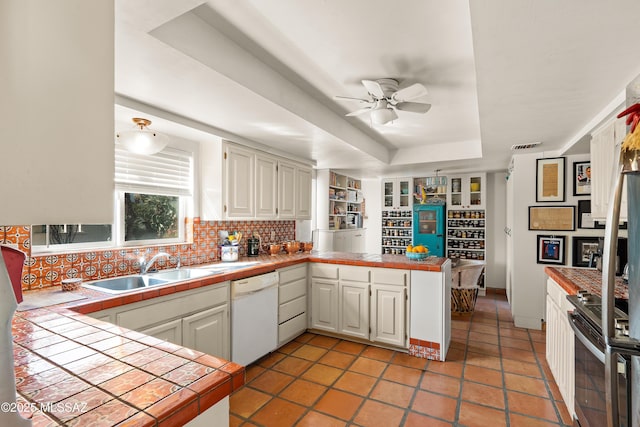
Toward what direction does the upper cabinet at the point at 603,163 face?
to the viewer's left

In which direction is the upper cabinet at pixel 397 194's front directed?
toward the camera

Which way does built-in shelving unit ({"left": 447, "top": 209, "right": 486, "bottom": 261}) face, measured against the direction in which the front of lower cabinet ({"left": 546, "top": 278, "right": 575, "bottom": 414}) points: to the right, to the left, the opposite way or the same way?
to the left

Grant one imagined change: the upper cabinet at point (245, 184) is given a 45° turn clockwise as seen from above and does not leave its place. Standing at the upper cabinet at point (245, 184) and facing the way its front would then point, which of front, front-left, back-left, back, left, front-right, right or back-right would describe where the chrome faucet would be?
front-right

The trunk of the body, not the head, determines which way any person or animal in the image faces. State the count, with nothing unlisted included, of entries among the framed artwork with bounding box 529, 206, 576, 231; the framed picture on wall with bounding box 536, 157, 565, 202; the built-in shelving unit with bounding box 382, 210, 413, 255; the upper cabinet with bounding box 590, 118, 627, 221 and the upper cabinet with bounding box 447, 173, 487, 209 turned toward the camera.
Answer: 4

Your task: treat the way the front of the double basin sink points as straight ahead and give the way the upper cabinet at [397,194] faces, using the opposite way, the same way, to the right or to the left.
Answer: to the right

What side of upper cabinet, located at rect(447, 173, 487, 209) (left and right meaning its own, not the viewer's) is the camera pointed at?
front

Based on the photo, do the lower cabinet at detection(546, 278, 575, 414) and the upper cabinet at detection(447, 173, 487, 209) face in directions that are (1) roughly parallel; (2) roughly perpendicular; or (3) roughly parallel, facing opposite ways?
roughly perpendicular

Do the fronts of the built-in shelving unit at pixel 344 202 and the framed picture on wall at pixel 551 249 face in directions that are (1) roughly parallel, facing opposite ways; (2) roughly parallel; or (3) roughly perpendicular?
roughly perpendicular

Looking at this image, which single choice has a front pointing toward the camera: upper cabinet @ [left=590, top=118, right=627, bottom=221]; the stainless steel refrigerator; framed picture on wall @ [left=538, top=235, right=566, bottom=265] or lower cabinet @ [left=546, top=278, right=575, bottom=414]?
the framed picture on wall

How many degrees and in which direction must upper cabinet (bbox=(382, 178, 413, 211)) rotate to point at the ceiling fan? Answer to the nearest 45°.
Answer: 0° — it already faces it

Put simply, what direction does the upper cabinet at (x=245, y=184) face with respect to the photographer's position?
facing the viewer and to the right of the viewer

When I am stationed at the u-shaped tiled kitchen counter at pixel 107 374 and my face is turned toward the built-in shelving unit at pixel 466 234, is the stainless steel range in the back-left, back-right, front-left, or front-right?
front-right

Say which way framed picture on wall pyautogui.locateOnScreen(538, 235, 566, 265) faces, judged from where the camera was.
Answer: facing the viewer
